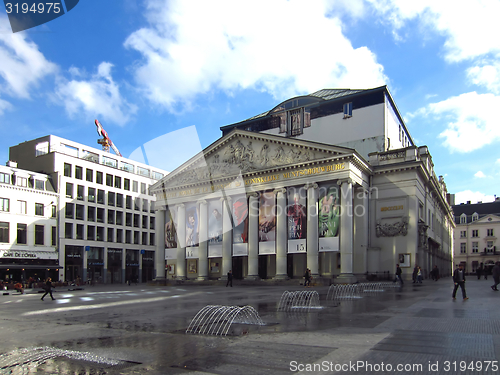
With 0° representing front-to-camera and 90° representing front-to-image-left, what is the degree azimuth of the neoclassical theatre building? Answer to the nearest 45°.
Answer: approximately 45°
